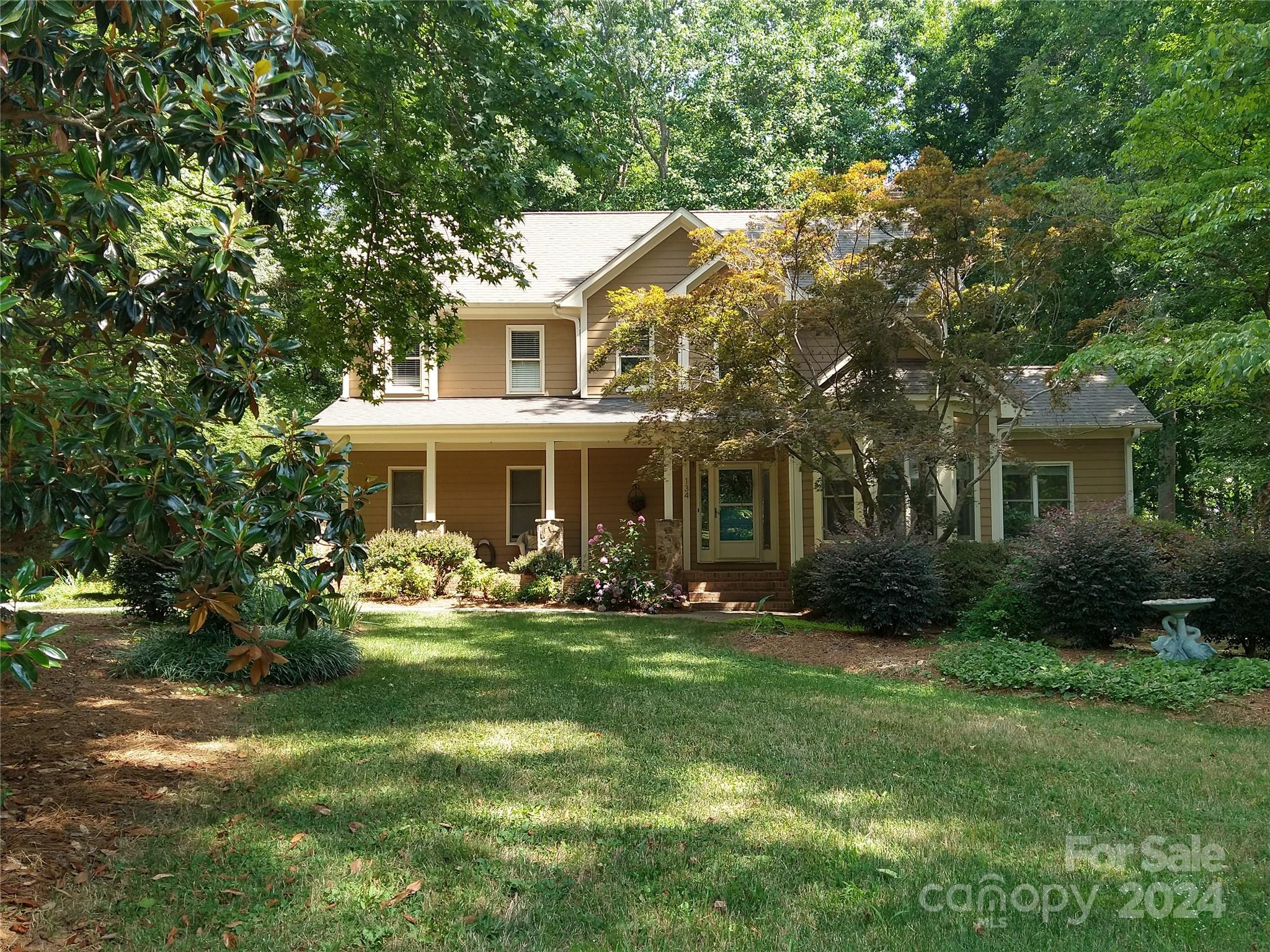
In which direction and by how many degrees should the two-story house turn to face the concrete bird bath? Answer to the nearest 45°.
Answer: approximately 45° to its left

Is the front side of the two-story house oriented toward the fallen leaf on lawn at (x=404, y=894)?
yes

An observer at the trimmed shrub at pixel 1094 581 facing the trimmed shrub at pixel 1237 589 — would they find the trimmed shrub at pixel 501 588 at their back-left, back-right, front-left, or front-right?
back-left

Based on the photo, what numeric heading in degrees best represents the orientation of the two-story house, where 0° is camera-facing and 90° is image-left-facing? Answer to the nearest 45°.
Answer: approximately 0°

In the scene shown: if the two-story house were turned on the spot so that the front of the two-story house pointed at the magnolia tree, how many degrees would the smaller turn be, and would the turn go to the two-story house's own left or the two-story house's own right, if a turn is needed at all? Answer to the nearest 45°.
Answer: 0° — it already faces it

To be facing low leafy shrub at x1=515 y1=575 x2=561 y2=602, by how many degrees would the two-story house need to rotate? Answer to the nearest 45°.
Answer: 0° — it already faces it

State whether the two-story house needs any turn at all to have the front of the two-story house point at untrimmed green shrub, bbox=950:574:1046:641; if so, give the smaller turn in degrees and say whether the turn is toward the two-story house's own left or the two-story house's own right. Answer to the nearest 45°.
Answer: approximately 45° to the two-story house's own left
